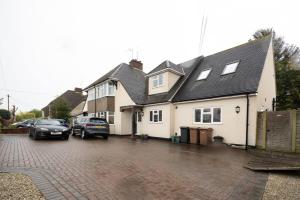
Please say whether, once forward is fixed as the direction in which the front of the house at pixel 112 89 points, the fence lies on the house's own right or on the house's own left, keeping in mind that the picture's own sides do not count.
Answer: on the house's own left

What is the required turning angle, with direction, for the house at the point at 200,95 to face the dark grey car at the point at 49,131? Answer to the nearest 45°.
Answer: approximately 45° to its right

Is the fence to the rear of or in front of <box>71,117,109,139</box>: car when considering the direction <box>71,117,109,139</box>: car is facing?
to the rear

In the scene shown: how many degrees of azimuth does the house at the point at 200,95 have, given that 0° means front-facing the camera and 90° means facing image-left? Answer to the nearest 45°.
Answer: approximately 45°

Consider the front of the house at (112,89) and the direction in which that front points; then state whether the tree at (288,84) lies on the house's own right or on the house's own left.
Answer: on the house's own left

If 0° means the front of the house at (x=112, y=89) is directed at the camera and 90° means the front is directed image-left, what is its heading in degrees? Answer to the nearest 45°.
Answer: approximately 45°
